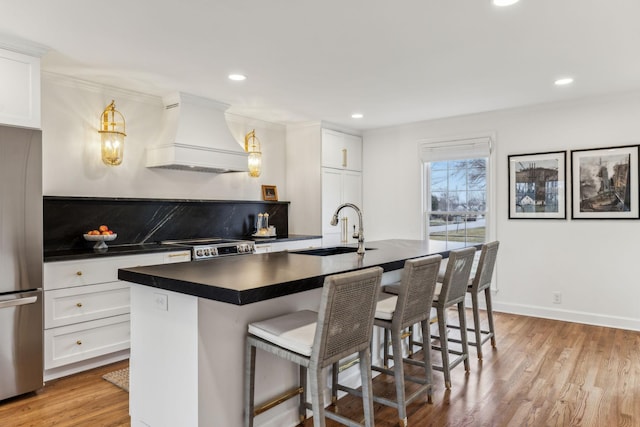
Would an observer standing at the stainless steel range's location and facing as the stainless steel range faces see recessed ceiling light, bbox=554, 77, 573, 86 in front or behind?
in front

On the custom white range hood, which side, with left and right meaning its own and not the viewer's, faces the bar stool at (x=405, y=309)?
front

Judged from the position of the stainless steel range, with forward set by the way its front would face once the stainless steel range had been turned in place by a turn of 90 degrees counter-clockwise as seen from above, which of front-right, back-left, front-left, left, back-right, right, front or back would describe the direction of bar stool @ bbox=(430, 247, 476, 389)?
right

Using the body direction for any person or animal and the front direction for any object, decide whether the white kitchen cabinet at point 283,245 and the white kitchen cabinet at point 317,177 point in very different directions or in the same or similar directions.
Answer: same or similar directions

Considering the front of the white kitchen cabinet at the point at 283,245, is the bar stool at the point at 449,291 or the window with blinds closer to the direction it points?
the bar stool

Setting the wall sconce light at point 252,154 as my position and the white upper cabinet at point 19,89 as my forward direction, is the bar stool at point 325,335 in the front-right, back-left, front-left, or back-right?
front-left

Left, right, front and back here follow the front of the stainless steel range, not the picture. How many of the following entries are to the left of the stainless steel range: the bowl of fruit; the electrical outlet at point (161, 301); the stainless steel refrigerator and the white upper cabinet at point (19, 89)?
0

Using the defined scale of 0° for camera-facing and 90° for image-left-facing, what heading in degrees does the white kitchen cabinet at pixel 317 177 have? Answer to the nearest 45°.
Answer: approximately 315°

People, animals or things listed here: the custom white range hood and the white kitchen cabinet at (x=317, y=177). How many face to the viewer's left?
0

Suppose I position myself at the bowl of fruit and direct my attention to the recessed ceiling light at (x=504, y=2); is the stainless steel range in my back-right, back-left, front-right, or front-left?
front-left

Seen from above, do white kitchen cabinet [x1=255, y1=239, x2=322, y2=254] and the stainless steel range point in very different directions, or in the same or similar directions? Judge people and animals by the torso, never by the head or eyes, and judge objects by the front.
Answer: same or similar directions

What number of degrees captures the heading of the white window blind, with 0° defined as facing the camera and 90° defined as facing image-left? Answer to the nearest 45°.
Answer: approximately 45°

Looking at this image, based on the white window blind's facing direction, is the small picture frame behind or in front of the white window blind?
in front

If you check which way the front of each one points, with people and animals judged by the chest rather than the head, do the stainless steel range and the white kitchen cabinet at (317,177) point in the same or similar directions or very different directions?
same or similar directions

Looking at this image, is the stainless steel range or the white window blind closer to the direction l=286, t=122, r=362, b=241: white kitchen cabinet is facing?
the white window blind

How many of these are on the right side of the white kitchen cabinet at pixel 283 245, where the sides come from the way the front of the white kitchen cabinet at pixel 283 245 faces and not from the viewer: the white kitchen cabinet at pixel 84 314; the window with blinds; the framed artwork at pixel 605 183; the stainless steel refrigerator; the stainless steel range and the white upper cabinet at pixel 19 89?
4

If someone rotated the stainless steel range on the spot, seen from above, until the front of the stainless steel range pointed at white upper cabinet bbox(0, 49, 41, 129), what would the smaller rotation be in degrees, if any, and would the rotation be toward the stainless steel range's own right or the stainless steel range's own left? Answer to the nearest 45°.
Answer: approximately 90° to the stainless steel range's own right

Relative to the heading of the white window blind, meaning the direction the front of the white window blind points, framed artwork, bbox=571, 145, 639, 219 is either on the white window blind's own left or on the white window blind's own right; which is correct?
on the white window blind's own left

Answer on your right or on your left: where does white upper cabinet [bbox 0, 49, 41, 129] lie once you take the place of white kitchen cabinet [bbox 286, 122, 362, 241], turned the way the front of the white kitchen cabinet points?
on your right
